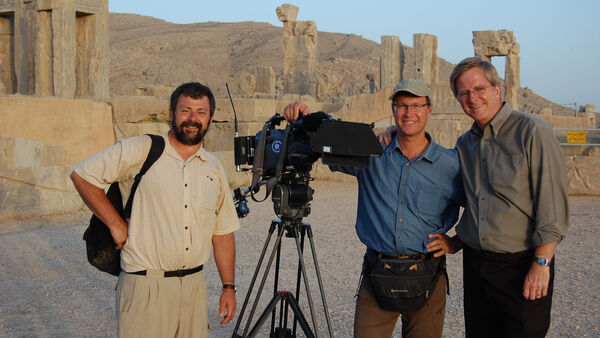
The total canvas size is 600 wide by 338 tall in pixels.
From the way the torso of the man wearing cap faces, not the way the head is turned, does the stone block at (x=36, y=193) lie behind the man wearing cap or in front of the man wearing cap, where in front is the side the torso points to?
behind

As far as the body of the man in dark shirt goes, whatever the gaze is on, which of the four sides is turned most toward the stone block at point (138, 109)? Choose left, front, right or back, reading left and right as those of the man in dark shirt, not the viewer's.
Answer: right

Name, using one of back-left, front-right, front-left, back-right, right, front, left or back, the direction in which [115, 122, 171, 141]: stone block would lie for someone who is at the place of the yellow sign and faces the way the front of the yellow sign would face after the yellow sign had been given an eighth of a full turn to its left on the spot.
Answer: right

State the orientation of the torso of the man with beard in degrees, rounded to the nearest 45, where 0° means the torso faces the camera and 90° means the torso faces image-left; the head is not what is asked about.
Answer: approximately 0°

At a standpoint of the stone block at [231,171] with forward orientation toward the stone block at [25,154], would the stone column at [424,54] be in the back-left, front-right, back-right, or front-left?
back-right

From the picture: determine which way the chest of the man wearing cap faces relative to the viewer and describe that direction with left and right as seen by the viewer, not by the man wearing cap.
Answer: facing the viewer

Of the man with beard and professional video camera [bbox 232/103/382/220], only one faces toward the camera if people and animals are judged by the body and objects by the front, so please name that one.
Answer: the man with beard

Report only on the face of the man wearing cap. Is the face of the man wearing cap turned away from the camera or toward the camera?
toward the camera

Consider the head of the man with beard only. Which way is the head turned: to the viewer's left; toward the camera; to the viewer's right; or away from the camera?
toward the camera

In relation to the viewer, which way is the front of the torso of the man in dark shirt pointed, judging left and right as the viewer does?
facing the viewer and to the left of the viewer

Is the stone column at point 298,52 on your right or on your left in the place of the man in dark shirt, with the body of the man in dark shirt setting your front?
on your right
